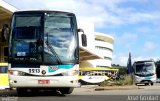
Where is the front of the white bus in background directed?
toward the camera
